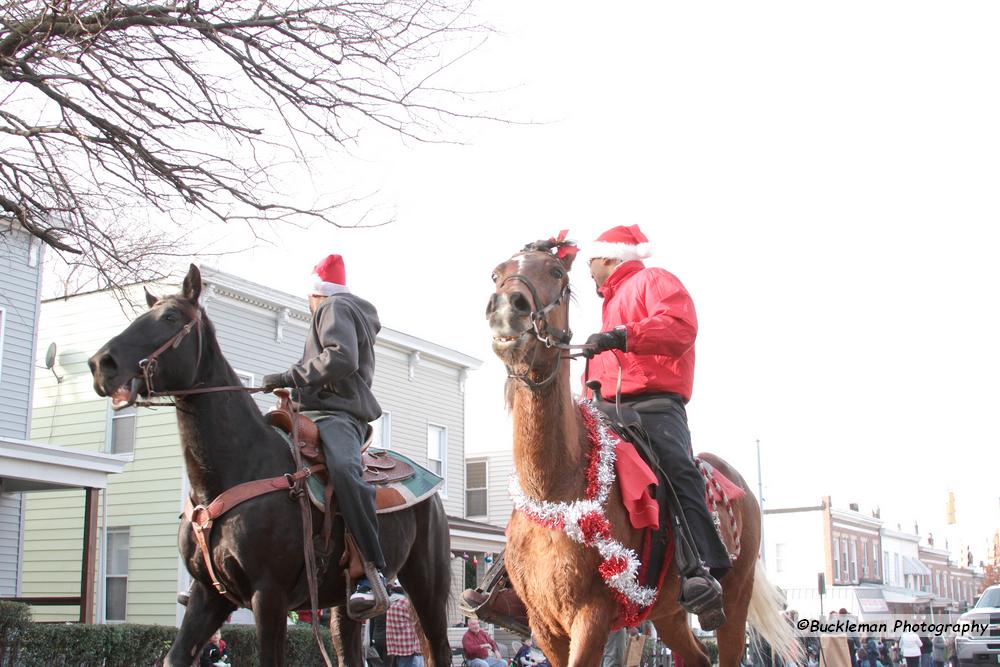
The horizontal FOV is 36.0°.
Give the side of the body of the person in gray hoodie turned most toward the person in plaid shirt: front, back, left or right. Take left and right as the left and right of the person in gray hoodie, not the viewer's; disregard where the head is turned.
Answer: right

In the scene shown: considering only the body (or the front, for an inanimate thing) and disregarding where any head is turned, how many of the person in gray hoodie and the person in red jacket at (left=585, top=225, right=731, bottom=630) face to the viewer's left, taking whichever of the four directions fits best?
2

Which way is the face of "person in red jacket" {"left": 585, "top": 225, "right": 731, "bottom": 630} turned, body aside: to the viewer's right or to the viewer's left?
to the viewer's left

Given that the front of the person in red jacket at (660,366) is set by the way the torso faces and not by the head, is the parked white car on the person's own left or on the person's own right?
on the person's own right

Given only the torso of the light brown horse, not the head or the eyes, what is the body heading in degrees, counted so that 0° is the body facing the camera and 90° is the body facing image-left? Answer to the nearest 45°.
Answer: approximately 45°

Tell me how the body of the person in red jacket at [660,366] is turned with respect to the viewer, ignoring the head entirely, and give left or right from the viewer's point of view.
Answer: facing to the left of the viewer

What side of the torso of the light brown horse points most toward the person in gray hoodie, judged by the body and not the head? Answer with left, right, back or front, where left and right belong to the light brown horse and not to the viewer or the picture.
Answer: right

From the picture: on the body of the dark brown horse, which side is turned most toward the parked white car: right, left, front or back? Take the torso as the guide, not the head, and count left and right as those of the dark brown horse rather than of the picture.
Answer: back

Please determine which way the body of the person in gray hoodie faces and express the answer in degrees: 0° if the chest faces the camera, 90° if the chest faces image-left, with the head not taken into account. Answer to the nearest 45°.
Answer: approximately 90°
